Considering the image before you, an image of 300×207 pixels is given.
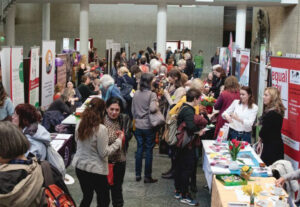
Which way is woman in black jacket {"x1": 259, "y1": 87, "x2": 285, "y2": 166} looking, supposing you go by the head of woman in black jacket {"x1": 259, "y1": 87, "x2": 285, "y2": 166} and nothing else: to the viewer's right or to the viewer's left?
to the viewer's left

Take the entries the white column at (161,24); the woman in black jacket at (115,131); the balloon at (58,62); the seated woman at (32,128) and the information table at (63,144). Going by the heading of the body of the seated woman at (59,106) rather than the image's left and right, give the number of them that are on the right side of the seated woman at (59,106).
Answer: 3

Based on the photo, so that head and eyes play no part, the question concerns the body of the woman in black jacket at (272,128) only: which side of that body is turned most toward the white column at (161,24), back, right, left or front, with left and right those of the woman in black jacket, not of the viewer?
right

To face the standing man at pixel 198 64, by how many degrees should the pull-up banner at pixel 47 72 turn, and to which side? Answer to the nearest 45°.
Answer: approximately 90° to its left

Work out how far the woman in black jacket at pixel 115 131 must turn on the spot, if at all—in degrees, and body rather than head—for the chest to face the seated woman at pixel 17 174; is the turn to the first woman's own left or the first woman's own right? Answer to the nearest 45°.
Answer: approximately 45° to the first woman's own left

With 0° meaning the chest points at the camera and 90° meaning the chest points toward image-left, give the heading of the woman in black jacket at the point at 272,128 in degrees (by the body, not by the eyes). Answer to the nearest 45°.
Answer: approximately 90°

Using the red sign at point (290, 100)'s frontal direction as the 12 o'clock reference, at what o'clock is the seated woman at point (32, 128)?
The seated woman is roughly at 12 o'clock from the red sign.
